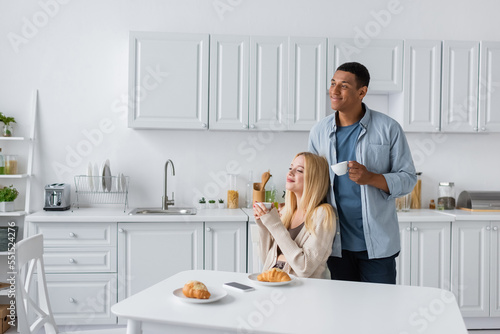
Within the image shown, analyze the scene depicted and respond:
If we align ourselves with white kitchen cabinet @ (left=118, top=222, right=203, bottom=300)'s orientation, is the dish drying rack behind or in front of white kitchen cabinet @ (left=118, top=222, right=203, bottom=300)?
behind

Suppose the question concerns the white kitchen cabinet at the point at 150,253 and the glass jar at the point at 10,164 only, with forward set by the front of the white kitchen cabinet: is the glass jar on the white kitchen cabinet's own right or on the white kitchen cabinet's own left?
on the white kitchen cabinet's own right

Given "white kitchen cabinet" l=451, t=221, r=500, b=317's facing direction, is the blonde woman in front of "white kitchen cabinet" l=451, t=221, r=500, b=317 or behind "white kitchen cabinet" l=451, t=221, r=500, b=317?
in front

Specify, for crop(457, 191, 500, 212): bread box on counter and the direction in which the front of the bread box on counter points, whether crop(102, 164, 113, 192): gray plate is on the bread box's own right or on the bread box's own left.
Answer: on the bread box's own right

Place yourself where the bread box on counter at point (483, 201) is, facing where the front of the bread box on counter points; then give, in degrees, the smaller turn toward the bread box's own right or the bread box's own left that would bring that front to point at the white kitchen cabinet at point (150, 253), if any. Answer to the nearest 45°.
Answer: approximately 45° to the bread box's own right

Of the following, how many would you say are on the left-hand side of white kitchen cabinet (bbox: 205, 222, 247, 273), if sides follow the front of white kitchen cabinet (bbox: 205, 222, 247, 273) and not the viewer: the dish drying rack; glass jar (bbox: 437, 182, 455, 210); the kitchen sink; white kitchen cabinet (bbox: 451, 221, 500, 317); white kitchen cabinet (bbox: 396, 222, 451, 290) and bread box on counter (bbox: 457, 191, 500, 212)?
4

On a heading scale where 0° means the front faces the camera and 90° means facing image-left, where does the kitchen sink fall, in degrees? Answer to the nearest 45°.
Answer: approximately 0°

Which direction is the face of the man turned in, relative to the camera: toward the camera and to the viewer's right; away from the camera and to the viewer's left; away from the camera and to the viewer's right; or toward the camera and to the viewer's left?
toward the camera and to the viewer's left
